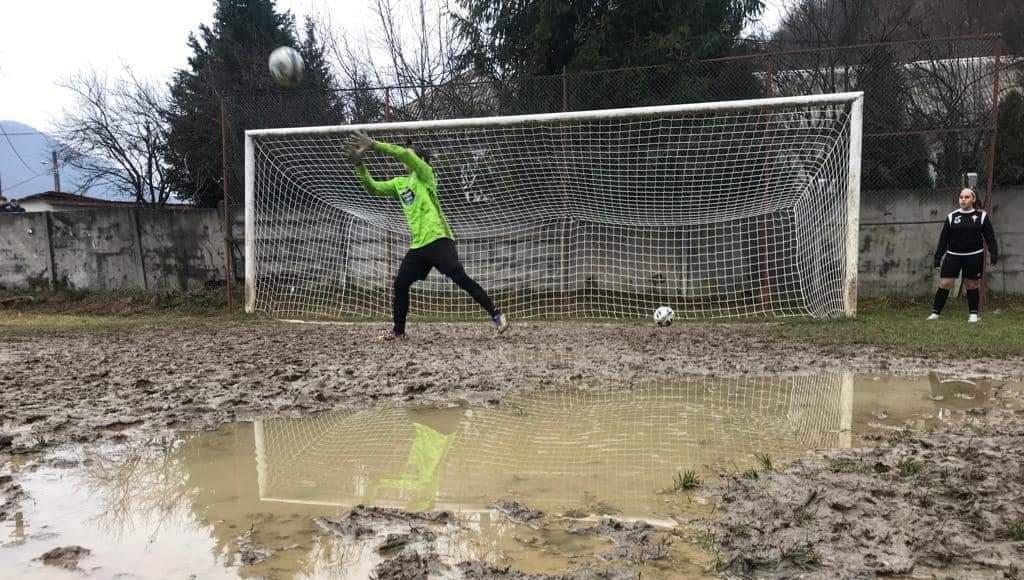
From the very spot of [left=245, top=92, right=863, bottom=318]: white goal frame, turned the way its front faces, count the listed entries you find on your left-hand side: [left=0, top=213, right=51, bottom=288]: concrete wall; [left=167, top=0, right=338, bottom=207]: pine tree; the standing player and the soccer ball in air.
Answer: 1

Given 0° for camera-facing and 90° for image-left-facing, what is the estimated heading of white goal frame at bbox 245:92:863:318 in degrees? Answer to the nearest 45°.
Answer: approximately 0°

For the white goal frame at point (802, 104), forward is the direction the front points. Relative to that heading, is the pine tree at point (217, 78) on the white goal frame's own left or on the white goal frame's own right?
on the white goal frame's own right

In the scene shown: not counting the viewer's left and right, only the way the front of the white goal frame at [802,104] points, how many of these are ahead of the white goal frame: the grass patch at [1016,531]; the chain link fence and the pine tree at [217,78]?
1

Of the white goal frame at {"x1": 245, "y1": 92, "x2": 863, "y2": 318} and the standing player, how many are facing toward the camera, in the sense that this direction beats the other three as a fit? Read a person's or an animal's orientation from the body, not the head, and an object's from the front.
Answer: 2

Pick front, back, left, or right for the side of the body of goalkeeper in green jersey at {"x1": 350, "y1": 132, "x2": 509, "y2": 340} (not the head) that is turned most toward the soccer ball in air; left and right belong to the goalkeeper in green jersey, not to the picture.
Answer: front

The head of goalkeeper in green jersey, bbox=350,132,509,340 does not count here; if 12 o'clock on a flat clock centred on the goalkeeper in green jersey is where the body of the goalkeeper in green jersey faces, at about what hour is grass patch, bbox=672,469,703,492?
The grass patch is roughly at 10 o'clock from the goalkeeper in green jersey.

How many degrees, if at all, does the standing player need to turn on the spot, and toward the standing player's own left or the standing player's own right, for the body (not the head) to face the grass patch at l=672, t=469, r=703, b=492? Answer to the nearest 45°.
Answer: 0° — they already face it

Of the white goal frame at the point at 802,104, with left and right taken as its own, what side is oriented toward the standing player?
left

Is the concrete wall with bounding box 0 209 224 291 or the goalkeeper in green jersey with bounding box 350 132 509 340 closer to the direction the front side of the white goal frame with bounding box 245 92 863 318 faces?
the goalkeeper in green jersey

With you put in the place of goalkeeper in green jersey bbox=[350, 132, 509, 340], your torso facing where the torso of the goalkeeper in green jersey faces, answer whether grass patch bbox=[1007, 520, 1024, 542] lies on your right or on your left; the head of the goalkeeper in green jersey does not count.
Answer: on your left

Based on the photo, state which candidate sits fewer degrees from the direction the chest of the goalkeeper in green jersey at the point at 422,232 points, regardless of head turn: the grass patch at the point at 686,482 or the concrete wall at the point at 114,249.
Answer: the grass patch

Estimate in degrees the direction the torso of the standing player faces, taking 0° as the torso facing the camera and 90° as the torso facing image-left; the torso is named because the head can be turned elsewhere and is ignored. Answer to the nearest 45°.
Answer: approximately 0°
